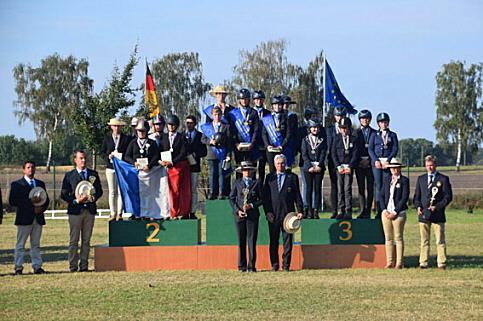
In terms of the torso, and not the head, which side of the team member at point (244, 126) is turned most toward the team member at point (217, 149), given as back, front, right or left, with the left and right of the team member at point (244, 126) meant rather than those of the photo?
right

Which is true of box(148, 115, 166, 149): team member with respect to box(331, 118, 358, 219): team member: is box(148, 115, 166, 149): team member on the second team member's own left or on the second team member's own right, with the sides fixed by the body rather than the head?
on the second team member's own right

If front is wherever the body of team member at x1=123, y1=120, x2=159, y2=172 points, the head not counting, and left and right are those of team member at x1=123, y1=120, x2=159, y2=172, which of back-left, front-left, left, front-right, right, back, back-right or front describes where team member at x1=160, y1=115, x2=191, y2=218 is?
left

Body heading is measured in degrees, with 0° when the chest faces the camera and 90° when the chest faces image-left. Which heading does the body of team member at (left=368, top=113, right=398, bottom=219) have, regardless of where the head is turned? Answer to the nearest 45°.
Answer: approximately 0°

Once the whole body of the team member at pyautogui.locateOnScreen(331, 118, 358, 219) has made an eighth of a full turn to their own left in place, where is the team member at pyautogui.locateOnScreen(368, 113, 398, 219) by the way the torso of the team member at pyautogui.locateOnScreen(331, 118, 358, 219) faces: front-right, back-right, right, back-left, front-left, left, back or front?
front-left

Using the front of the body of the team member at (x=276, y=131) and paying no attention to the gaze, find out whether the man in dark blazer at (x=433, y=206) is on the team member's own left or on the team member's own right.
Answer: on the team member's own left

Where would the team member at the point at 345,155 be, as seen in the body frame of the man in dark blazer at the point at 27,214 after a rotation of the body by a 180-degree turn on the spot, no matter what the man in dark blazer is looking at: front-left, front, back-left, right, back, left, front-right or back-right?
right

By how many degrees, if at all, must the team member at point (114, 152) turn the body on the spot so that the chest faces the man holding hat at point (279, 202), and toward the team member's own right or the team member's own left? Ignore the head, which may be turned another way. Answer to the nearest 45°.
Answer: approximately 45° to the team member's own left
